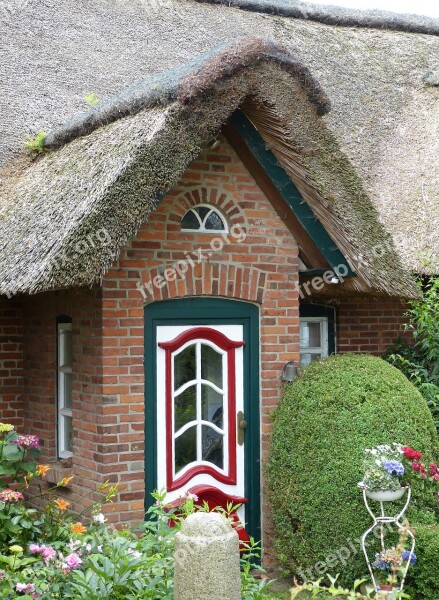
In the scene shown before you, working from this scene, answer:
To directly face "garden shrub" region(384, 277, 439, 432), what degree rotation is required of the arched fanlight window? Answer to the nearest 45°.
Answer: approximately 135° to its left

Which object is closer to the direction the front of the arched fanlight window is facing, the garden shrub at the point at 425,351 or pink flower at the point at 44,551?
the pink flower

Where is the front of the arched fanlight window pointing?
toward the camera

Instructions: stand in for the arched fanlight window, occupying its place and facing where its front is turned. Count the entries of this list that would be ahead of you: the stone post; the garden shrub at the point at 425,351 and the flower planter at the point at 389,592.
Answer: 2

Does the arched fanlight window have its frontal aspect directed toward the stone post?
yes

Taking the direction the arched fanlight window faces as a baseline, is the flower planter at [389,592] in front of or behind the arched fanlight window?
in front
